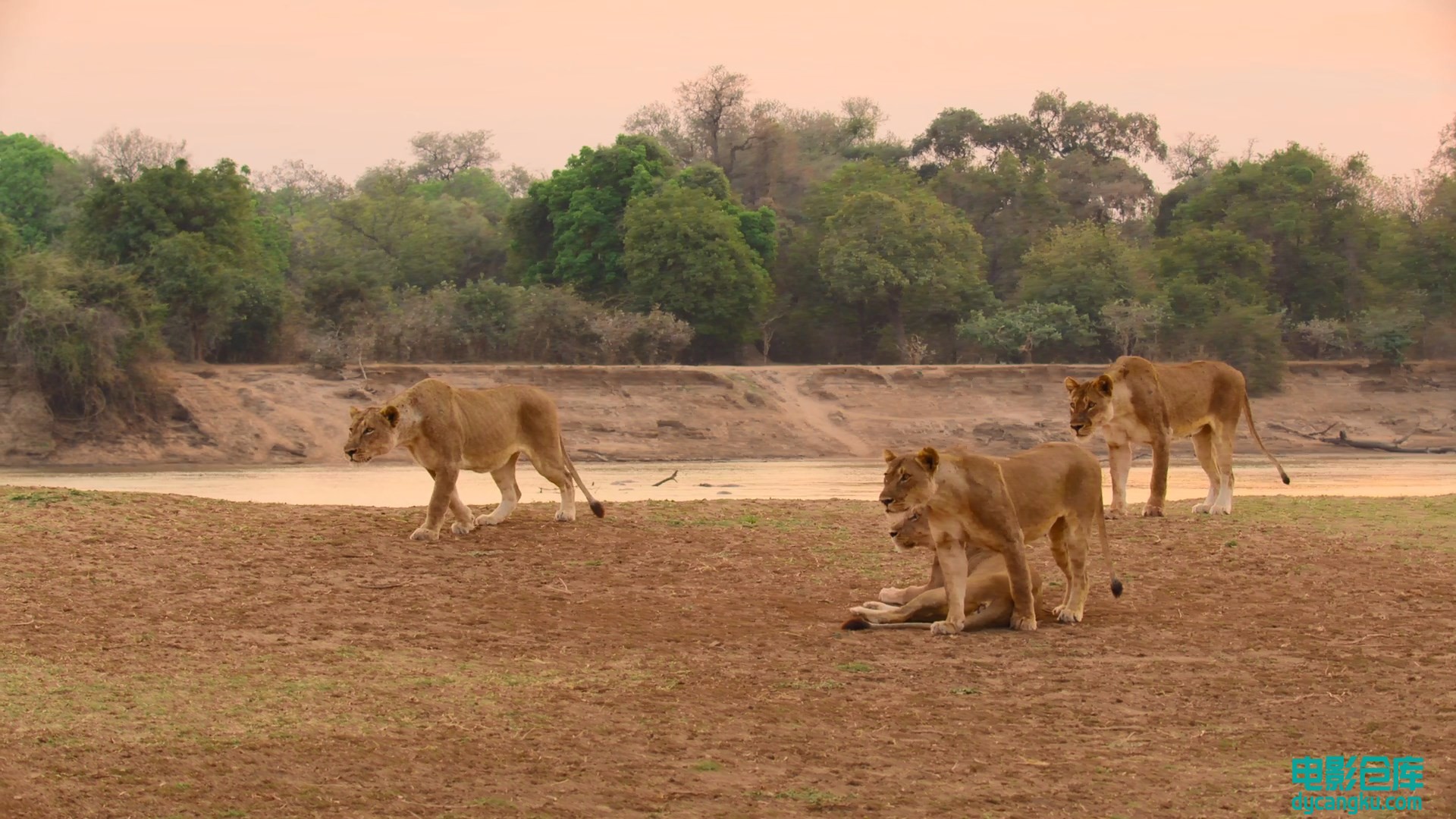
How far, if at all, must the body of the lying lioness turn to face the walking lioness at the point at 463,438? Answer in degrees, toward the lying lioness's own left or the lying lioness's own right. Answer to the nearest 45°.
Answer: approximately 45° to the lying lioness's own right

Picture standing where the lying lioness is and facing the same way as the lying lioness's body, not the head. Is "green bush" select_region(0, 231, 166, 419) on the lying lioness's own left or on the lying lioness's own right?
on the lying lioness's own right

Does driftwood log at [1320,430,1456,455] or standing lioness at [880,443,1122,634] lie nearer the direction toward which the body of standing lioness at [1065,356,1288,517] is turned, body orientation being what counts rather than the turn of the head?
the standing lioness at [880,443,1122,634]

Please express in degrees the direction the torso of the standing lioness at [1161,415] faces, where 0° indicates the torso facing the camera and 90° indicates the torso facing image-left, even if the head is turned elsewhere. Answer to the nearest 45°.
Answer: approximately 45°

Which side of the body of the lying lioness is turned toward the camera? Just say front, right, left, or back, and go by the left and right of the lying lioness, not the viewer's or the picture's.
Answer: left
